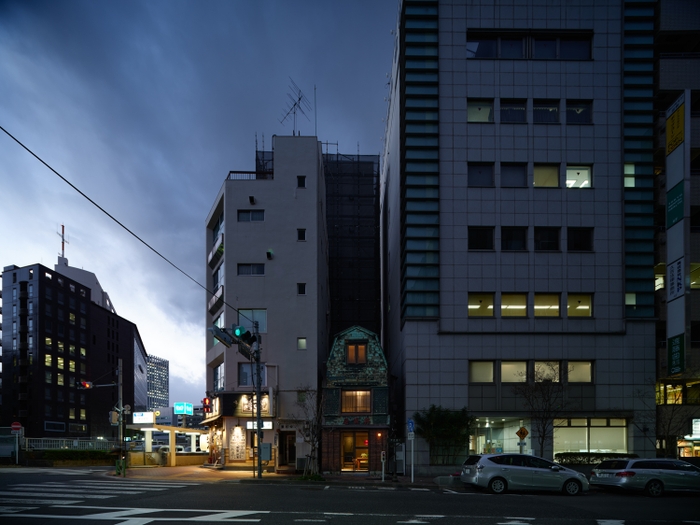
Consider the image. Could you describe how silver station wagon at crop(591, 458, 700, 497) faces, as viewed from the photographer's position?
facing away from the viewer and to the right of the viewer

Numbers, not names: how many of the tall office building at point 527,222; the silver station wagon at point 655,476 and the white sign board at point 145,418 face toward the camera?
2

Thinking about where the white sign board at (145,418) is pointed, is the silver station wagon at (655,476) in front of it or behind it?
in front

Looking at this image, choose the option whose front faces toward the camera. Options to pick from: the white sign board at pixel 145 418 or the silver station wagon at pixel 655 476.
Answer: the white sign board

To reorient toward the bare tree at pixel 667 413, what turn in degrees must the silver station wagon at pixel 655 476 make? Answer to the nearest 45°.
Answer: approximately 45° to its left

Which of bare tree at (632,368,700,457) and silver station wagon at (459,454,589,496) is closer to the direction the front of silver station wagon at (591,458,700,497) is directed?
the bare tree

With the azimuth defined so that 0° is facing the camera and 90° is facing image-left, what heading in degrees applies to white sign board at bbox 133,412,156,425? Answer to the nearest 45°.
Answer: approximately 0°

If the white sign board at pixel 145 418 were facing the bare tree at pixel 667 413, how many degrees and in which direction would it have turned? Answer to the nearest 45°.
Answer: approximately 45° to its left

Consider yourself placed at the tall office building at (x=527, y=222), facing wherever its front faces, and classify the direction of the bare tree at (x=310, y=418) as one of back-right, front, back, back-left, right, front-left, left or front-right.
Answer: right

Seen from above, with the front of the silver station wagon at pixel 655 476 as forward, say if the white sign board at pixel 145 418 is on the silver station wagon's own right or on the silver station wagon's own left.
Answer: on the silver station wagon's own left

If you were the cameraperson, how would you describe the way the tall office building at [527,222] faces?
facing the viewer
